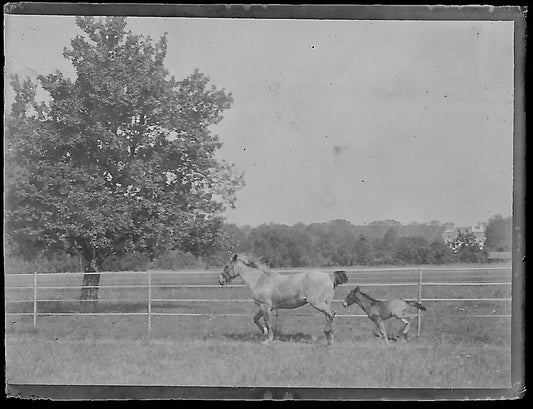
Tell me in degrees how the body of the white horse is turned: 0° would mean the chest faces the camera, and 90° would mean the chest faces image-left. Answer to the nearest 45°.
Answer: approximately 90°

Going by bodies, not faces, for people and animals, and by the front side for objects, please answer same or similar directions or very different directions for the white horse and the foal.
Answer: same or similar directions

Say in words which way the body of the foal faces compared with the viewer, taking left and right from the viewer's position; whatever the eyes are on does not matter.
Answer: facing to the left of the viewer

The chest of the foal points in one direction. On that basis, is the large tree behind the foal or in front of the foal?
in front

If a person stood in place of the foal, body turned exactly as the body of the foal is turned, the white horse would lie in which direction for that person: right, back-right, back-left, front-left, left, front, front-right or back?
front

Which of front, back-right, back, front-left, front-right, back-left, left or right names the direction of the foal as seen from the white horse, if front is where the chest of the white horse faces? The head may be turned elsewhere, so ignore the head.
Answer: back

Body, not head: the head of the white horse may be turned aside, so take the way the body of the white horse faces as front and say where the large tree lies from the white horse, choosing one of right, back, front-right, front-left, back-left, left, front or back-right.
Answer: front

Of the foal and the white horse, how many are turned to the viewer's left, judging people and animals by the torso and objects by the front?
2
